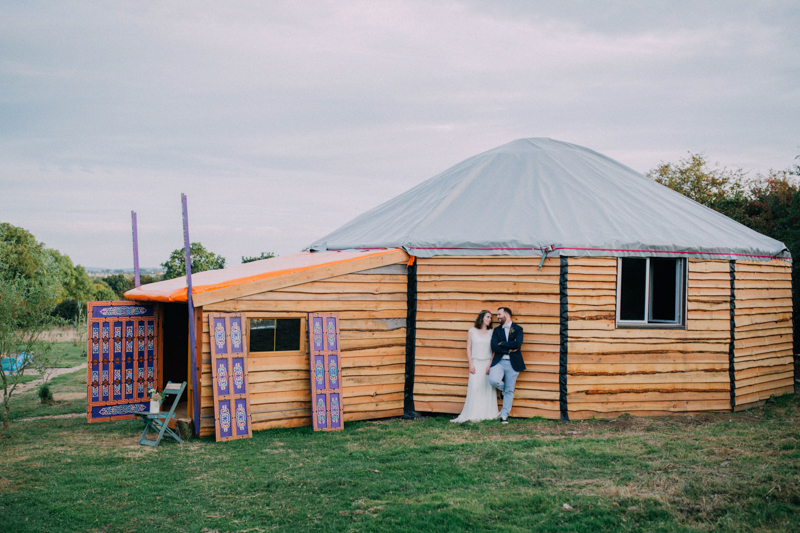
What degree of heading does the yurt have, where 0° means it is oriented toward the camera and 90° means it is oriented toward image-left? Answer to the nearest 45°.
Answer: approximately 90°

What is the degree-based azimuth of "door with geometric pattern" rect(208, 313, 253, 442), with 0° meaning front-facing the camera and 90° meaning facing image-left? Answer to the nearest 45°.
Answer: approximately 0°

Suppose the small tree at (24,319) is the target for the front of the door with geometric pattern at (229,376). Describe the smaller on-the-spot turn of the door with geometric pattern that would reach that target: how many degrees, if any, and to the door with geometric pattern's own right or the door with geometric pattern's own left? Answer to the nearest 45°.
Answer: approximately 135° to the door with geometric pattern's own right

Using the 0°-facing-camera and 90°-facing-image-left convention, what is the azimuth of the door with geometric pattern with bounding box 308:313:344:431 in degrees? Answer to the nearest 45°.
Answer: approximately 0°

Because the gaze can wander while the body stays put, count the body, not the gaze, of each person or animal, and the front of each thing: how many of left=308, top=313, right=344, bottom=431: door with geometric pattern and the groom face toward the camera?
2

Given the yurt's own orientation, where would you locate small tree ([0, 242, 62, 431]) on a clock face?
The small tree is roughly at 12 o'clock from the yurt.

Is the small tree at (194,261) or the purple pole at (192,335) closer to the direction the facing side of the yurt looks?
the purple pole

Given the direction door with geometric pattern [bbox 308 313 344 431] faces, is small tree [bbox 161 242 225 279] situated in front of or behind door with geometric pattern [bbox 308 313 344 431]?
behind
